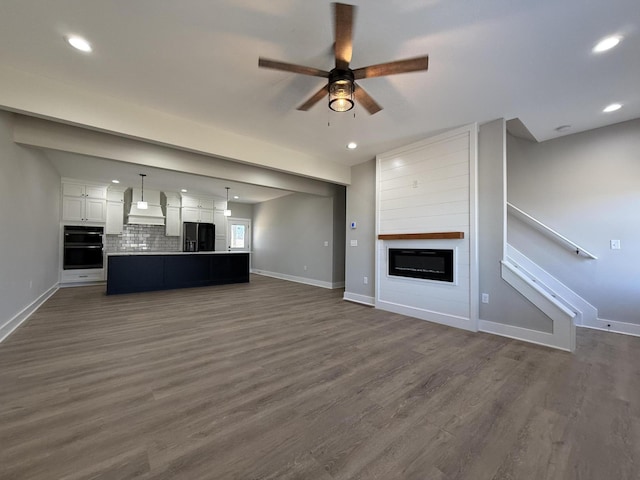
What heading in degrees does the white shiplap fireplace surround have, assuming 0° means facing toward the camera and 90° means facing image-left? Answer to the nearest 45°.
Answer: approximately 45°

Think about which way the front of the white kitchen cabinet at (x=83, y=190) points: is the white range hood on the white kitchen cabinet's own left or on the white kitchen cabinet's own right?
on the white kitchen cabinet's own left

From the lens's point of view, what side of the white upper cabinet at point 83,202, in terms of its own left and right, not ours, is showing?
front

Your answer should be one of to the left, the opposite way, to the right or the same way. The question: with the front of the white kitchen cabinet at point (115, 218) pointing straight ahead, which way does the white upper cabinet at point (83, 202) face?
the same way

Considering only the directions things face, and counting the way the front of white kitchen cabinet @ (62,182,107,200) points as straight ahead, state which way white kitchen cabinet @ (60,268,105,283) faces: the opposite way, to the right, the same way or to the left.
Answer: the same way

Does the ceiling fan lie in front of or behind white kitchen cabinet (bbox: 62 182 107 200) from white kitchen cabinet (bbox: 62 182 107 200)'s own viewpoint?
in front

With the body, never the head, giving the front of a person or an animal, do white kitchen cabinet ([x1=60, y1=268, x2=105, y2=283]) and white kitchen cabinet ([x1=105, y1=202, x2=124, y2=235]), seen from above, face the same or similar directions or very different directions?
same or similar directions

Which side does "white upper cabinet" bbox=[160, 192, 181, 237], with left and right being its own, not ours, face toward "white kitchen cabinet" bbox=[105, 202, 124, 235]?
right

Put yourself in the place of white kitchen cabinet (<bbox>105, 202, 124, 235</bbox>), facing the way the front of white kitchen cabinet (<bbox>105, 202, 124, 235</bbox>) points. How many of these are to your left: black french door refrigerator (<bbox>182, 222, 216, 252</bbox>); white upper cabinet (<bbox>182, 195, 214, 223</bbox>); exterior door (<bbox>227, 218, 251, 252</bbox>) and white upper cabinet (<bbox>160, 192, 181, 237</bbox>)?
4

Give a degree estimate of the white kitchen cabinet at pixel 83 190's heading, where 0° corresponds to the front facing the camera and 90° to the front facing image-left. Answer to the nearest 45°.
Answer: approximately 0°

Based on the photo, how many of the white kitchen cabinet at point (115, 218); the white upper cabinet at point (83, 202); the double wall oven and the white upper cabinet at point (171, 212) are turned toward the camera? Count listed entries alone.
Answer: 4

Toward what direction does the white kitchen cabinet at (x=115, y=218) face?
toward the camera

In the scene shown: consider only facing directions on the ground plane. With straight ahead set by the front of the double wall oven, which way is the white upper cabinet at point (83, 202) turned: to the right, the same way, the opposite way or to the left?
the same way

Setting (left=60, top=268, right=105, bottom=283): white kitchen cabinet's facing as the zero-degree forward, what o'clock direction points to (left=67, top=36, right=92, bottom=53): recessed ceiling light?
The recessed ceiling light is roughly at 12 o'clock from the white kitchen cabinet.

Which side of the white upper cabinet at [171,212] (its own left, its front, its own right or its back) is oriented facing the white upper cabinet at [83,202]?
right
